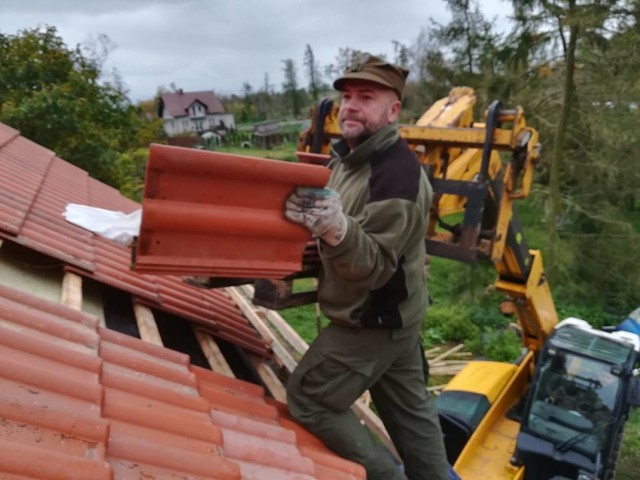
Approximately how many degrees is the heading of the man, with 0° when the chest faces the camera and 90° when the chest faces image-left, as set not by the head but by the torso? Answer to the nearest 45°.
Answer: approximately 90°

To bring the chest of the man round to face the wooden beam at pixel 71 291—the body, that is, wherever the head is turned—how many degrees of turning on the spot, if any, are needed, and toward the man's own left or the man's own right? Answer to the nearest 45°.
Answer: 0° — they already face it

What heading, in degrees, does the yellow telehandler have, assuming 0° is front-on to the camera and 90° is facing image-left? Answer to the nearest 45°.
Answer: approximately 45°
